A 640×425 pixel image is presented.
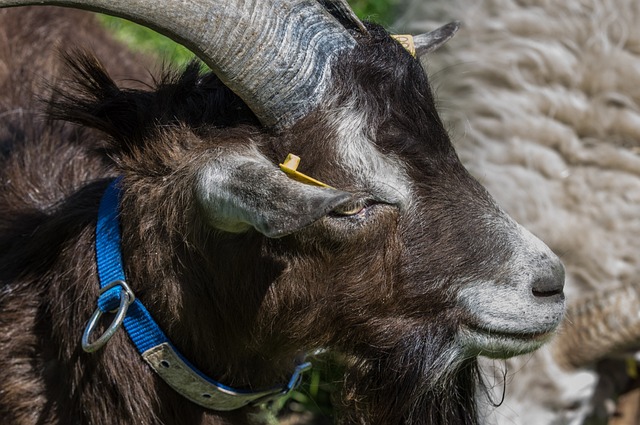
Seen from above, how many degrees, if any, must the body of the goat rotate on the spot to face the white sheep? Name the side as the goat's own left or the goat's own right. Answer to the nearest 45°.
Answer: approximately 45° to the goat's own left

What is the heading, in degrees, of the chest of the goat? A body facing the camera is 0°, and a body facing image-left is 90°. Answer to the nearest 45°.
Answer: approximately 270°
